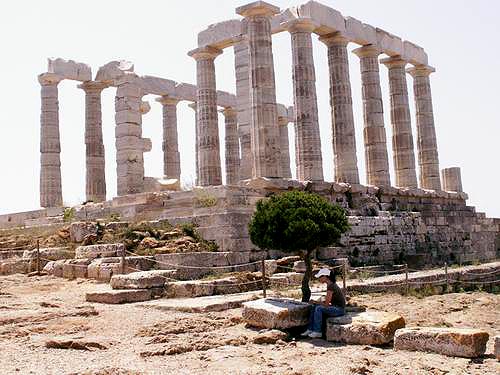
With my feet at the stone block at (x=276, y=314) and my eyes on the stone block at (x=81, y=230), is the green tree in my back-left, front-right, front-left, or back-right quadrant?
front-right

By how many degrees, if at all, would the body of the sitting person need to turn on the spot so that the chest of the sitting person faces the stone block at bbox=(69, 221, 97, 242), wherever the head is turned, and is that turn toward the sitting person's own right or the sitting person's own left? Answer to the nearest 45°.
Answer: approximately 45° to the sitting person's own right

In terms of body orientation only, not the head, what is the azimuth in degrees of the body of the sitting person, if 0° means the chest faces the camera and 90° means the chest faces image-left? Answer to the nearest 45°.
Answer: approximately 90°

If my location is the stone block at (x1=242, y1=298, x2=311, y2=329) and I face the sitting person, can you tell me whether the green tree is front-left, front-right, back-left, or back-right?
front-left

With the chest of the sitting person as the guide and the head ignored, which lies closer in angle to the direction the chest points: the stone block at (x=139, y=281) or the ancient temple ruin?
the stone block

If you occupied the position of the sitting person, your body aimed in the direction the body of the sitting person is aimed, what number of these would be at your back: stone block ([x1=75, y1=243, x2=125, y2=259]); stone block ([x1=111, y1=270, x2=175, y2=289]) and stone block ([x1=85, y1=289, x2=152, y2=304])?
0

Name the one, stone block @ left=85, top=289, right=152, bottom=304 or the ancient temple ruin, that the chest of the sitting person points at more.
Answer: the stone block

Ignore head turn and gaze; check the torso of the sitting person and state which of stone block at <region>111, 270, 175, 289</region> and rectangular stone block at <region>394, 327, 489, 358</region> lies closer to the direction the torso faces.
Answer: the stone block

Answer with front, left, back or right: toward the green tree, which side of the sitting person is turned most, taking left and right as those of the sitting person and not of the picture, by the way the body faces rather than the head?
right

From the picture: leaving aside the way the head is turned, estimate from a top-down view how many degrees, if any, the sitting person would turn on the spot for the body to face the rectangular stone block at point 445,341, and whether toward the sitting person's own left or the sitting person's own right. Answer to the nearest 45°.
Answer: approximately 135° to the sitting person's own left

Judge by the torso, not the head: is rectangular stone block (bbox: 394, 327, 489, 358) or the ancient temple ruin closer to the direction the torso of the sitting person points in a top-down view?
the ancient temple ruin

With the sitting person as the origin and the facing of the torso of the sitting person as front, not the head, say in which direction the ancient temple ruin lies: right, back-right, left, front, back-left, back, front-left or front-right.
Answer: right

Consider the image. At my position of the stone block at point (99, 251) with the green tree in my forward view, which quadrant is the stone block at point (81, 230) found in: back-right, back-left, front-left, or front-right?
back-left

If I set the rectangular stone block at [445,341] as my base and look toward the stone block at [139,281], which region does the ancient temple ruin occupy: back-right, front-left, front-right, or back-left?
front-right

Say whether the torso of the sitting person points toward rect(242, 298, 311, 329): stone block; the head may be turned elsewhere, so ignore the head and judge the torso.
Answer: yes

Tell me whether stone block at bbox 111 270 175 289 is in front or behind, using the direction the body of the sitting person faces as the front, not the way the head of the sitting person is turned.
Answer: in front

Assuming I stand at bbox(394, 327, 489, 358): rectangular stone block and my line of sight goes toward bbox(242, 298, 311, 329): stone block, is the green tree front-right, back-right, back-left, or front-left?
front-right
